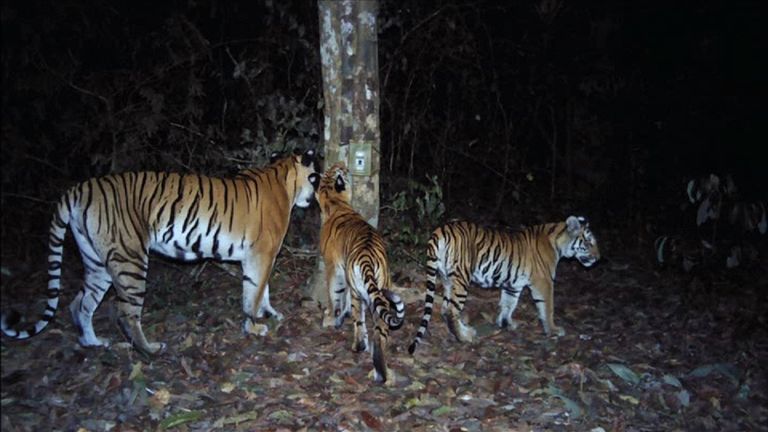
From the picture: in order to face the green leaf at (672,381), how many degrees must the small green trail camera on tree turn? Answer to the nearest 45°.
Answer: approximately 90° to its left

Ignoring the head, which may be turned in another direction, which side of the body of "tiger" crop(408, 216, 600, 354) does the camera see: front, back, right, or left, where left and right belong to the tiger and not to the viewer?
right

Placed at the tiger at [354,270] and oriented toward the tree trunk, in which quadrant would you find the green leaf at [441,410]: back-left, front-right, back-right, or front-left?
back-right

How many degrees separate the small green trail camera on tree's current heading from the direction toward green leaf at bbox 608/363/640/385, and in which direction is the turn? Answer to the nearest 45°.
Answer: approximately 90° to its left

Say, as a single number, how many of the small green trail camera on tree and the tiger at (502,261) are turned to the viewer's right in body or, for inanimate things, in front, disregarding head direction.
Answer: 1

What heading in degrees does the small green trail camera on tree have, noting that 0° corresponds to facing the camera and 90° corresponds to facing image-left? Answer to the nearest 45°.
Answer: approximately 0°

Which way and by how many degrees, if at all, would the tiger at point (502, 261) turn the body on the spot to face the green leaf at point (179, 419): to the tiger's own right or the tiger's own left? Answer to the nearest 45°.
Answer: approximately 135° to the tiger's own right

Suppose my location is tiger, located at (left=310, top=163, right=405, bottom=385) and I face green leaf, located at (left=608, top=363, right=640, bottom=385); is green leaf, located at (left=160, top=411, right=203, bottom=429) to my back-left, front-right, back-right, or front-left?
back-right
